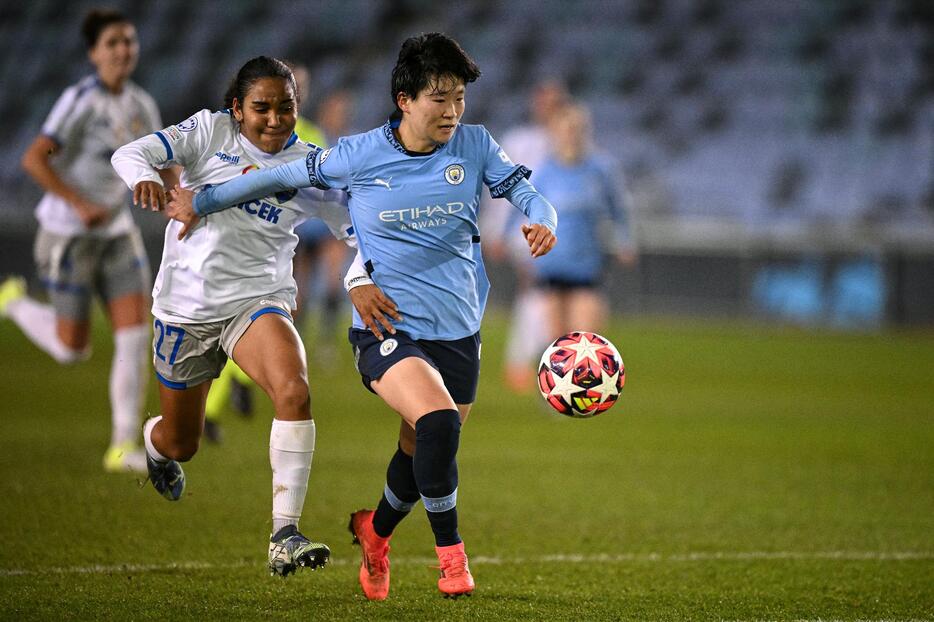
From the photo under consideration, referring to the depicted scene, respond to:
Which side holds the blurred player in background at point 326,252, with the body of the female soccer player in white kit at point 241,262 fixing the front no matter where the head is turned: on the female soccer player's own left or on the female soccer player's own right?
on the female soccer player's own left

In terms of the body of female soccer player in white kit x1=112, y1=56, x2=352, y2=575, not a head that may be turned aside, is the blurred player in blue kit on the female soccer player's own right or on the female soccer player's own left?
on the female soccer player's own left

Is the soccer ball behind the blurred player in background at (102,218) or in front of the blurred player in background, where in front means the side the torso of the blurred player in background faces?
in front

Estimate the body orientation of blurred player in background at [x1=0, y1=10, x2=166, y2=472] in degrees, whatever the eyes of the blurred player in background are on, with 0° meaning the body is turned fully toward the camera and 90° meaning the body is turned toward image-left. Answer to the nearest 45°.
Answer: approximately 315°

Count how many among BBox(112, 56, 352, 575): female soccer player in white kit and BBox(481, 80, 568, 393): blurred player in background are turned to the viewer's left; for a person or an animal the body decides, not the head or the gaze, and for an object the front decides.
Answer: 0

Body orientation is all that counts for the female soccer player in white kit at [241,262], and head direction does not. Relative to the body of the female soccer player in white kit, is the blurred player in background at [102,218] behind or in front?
behind

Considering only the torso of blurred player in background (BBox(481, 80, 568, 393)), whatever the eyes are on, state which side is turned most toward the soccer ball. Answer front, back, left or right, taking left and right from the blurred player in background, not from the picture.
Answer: front

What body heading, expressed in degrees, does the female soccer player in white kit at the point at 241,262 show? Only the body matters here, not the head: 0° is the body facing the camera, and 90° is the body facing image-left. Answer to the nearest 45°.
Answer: approximately 315°
